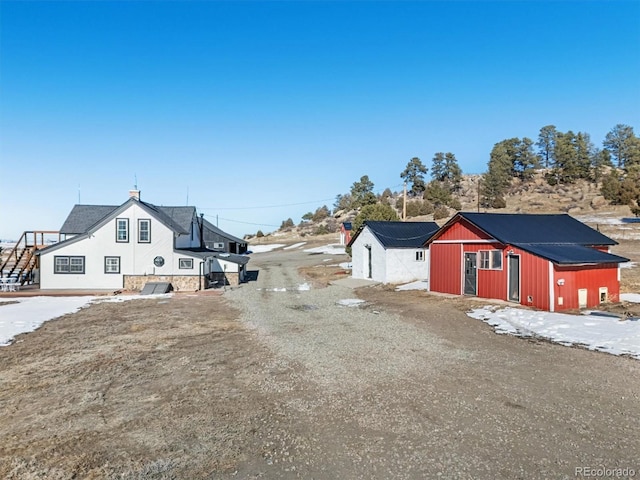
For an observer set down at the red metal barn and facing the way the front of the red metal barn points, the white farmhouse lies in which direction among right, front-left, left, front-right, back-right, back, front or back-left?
front-right

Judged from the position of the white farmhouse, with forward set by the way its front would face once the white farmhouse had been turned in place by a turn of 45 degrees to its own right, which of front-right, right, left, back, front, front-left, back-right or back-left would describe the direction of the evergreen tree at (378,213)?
back-left

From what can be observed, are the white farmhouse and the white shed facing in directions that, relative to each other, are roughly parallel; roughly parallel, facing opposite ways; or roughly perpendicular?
roughly perpendicular

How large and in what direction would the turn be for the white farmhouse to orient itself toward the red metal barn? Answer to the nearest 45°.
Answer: approximately 45° to its left

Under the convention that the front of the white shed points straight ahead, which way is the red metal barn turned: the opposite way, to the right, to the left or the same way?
the same way

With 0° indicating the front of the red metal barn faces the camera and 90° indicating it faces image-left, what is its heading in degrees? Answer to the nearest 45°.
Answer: approximately 45°

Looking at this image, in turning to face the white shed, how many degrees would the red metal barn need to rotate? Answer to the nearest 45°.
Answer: approximately 90° to its right

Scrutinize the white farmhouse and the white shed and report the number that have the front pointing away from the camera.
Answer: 0

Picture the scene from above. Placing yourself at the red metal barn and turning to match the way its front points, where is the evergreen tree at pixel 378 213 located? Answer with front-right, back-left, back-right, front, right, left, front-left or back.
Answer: right

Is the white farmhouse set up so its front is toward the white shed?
no

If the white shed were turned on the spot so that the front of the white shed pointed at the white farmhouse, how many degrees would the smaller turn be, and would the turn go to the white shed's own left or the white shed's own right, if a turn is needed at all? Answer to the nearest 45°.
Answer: approximately 45° to the white shed's own right

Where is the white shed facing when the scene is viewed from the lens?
facing the viewer and to the left of the viewer
